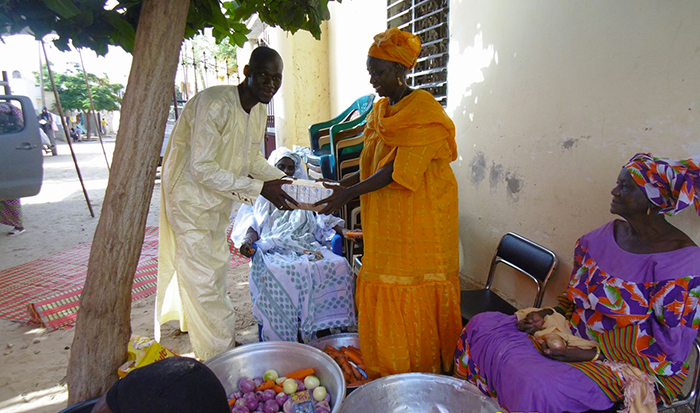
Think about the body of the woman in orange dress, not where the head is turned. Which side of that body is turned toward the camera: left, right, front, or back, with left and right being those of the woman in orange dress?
left

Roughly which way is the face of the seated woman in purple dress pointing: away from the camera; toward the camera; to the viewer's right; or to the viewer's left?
to the viewer's left

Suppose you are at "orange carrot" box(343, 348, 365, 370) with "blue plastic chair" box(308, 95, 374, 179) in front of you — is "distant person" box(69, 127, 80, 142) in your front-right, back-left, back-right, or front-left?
front-left

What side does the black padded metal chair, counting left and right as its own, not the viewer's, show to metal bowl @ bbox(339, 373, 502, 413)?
front

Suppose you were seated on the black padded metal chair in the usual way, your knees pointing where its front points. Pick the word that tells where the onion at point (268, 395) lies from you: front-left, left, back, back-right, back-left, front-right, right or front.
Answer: front

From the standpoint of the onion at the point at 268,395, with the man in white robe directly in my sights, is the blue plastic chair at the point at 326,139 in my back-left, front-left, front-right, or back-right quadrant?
front-right

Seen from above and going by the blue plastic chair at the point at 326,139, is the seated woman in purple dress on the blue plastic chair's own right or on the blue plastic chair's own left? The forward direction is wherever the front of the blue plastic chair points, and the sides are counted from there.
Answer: on the blue plastic chair's own left

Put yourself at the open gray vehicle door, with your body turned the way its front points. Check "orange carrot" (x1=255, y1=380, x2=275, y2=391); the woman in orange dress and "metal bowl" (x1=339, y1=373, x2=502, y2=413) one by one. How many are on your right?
0

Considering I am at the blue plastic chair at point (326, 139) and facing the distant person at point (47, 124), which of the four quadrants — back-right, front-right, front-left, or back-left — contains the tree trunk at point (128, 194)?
back-left

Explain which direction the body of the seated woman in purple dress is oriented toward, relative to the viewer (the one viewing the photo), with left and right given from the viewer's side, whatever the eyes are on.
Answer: facing the viewer and to the left of the viewer

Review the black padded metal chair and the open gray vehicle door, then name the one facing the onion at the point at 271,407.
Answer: the black padded metal chair
